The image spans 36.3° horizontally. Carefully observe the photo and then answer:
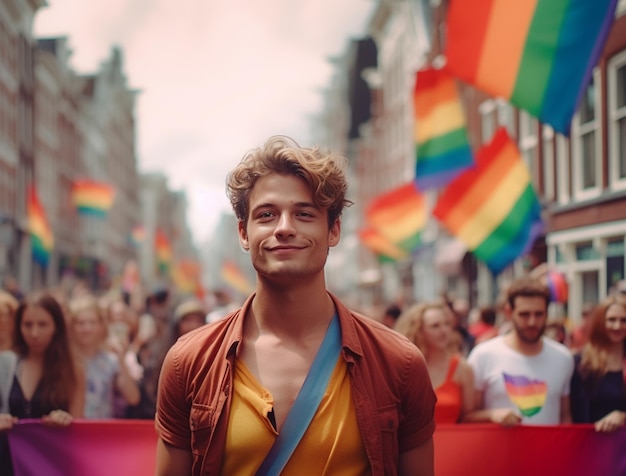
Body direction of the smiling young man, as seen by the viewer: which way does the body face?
toward the camera

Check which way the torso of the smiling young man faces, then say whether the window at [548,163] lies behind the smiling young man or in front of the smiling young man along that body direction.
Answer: behind

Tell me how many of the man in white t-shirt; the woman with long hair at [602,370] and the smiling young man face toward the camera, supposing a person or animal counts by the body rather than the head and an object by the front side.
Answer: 3

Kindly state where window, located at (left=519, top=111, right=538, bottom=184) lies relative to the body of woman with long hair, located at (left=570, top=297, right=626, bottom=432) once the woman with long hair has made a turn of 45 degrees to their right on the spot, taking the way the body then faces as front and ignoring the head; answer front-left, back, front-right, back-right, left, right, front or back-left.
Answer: back-right

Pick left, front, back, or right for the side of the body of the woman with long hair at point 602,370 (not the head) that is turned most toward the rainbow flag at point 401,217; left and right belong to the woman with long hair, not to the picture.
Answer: back

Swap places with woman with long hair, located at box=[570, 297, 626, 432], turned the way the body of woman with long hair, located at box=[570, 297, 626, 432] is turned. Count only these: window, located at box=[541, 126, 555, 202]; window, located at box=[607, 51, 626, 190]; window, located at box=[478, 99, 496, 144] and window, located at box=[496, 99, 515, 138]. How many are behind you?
4

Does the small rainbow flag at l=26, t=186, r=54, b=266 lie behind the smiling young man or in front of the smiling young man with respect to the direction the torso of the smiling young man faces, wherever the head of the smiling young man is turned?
behind

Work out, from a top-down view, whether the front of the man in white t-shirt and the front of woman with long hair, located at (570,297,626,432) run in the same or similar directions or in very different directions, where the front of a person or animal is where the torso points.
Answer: same or similar directions

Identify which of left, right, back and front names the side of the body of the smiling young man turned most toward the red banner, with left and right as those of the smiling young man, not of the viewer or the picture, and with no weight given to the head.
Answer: back

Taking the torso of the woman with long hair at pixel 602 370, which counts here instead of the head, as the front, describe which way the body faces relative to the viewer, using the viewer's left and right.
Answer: facing the viewer

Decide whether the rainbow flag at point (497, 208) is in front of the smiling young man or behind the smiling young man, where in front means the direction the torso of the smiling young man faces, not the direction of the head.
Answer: behind

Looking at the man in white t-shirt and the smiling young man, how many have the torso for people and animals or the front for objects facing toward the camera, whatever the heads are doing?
2

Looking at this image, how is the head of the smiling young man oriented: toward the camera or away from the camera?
toward the camera

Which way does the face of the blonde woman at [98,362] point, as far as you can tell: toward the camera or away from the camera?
toward the camera

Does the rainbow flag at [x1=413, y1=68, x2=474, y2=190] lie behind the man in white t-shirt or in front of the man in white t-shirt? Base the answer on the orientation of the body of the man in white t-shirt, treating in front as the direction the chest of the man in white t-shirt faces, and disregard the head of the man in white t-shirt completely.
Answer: behind

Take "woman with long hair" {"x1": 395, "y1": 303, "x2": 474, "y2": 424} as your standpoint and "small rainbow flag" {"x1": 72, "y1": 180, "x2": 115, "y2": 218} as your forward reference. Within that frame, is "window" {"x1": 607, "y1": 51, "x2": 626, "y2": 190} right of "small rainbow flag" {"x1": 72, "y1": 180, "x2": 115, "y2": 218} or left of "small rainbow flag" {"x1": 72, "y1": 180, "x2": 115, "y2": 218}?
right
